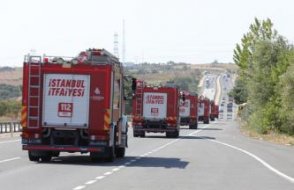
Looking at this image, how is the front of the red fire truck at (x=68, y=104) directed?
away from the camera
